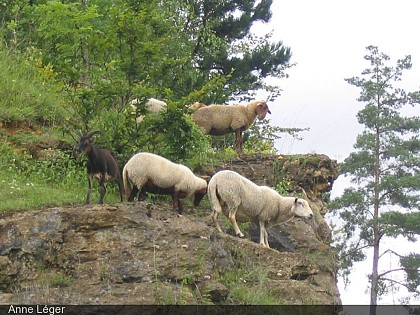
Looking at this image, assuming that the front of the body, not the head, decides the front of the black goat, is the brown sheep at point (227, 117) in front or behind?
behind

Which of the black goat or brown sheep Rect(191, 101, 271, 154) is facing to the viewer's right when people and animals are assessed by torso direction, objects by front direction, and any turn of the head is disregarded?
the brown sheep

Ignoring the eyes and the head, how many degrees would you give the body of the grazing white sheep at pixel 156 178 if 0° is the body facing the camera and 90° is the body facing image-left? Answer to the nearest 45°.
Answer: approximately 270°

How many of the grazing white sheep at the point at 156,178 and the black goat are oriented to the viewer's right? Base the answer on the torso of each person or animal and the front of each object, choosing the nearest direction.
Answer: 1

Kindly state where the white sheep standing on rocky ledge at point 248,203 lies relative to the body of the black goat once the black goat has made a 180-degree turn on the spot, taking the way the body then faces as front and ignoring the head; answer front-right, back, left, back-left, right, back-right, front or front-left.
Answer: front-right

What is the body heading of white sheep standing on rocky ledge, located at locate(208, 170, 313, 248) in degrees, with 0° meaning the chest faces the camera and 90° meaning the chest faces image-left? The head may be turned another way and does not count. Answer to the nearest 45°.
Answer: approximately 270°

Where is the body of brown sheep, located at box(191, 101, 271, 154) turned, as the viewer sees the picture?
to the viewer's right

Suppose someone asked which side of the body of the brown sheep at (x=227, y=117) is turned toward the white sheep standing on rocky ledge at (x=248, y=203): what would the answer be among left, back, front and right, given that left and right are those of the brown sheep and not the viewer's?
right

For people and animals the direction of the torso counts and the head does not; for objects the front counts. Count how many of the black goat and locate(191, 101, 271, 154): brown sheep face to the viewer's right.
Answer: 1

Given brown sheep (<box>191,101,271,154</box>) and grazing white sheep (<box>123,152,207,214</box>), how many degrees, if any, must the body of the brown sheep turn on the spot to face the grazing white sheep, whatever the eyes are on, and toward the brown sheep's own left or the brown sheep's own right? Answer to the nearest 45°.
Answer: approximately 90° to the brown sheep's own right

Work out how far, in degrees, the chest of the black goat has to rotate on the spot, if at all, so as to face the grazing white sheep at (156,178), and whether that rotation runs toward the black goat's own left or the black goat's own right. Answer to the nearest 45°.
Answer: approximately 135° to the black goat's own left
